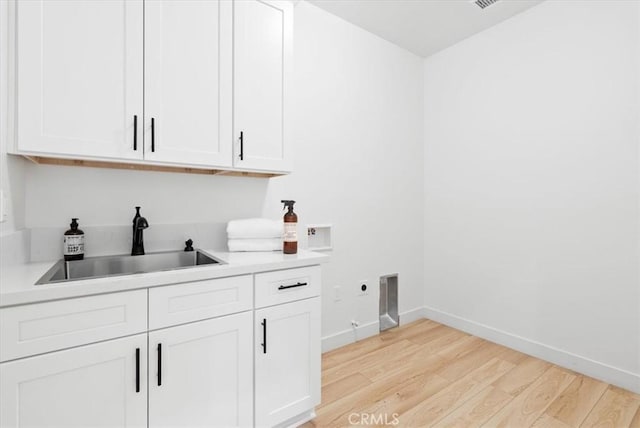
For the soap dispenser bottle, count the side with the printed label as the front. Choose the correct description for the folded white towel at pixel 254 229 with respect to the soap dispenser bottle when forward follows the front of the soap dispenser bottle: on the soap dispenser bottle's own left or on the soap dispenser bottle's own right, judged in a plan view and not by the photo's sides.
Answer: on the soap dispenser bottle's own left

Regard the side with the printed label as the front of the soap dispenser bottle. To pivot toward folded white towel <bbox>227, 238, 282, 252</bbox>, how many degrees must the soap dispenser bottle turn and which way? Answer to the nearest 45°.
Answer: approximately 90° to its left

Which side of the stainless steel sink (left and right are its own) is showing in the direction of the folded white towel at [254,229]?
left

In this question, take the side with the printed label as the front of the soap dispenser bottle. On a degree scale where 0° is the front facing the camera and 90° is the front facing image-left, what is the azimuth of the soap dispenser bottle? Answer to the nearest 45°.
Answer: approximately 0°
